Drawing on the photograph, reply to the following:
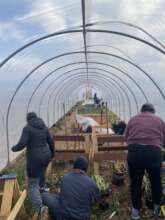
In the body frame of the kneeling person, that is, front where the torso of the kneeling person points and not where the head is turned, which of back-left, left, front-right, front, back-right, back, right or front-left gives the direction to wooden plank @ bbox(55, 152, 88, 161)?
front

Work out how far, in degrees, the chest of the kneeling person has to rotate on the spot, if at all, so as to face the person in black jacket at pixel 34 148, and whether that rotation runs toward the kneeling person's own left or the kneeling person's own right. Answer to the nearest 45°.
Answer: approximately 45° to the kneeling person's own left

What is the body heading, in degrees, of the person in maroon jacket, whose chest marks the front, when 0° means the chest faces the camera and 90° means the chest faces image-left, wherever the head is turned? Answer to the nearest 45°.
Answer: approximately 180°

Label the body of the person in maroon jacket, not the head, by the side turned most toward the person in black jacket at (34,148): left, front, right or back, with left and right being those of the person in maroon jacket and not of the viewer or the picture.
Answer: left

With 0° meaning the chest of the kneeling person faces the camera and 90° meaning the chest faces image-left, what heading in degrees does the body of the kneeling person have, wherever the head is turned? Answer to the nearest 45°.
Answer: approximately 180°

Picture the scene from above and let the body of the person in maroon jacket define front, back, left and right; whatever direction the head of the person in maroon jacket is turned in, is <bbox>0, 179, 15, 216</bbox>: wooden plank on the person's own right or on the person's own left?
on the person's own left

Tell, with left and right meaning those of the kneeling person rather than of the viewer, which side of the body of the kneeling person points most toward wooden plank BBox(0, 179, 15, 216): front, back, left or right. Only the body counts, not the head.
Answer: left

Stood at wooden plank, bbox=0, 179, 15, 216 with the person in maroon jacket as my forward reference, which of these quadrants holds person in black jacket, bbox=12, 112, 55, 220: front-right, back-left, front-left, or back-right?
front-left

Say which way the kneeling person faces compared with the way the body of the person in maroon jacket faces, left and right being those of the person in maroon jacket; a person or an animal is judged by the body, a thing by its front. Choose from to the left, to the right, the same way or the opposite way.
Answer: the same way

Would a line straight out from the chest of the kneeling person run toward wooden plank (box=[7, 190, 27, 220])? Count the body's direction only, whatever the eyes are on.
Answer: no

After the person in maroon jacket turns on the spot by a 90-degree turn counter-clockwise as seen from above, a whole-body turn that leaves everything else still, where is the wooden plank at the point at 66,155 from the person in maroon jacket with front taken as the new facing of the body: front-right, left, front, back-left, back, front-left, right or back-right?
front-right

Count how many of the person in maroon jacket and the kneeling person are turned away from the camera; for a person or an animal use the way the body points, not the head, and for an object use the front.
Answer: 2
